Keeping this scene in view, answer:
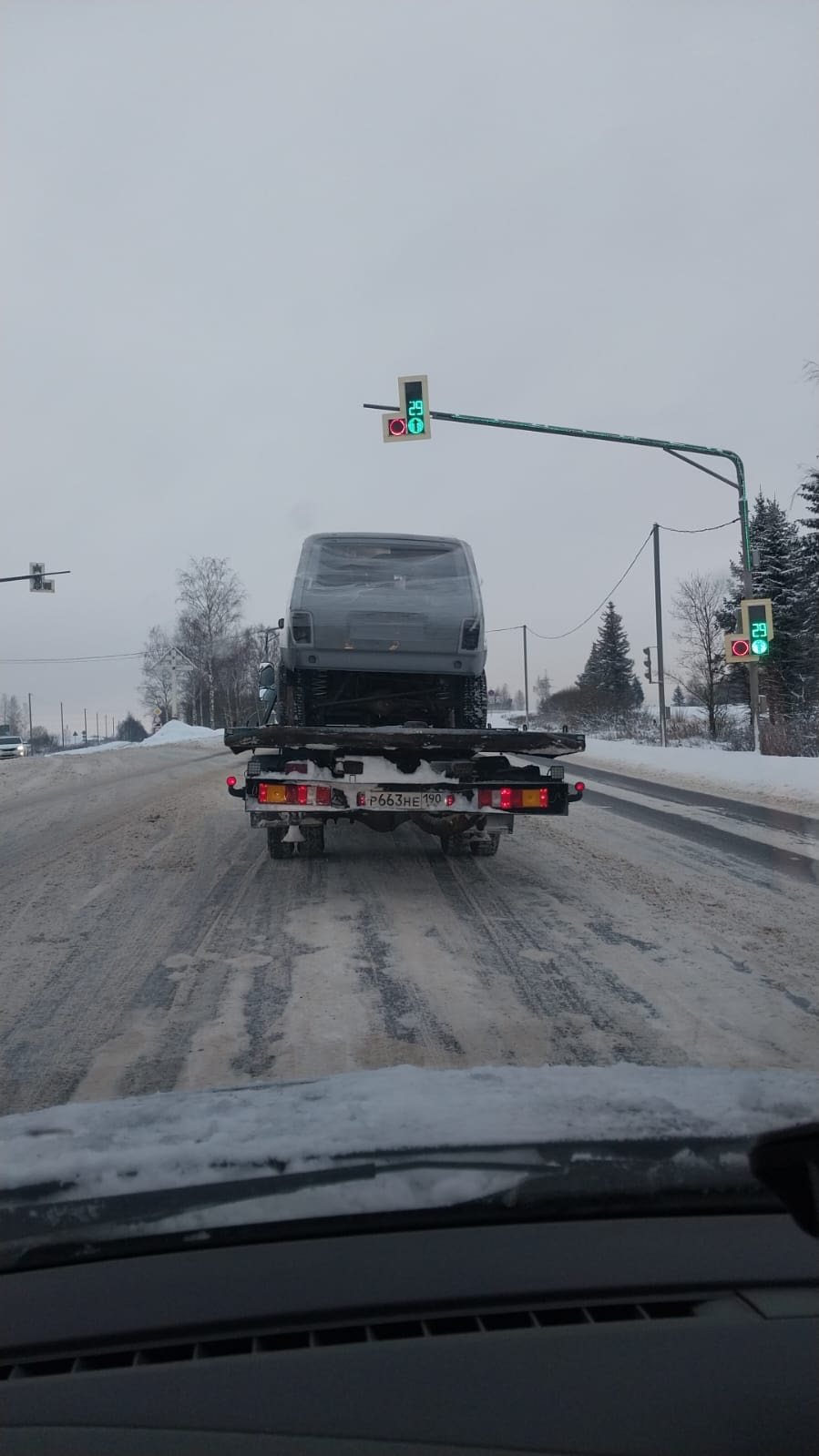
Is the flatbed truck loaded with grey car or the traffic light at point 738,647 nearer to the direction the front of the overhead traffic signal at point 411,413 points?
the flatbed truck loaded with grey car

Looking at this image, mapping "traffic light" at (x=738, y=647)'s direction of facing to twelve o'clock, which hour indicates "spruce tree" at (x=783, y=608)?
The spruce tree is roughly at 6 o'clock from the traffic light.

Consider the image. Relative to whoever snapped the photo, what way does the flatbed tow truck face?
facing away from the viewer

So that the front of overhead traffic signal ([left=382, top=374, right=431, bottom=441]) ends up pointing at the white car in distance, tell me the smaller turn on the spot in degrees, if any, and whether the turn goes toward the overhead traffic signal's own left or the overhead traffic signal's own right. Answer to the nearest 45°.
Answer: approximately 135° to the overhead traffic signal's own right

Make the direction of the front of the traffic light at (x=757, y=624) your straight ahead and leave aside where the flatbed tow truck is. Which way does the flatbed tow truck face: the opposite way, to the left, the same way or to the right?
the opposite way

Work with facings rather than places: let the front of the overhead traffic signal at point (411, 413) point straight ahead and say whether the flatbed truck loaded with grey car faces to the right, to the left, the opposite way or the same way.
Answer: the opposite way

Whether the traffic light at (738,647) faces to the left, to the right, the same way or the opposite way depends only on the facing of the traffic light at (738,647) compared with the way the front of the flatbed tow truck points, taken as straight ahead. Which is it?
the opposite way

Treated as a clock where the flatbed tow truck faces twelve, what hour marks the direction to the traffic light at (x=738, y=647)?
The traffic light is roughly at 1 o'clock from the flatbed tow truck.

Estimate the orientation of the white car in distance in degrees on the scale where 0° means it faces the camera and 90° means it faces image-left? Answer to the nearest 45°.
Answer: approximately 0°
